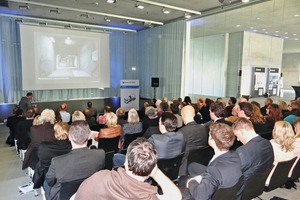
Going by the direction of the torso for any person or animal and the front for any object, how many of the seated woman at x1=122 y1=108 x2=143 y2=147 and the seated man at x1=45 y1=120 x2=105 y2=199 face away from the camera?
2

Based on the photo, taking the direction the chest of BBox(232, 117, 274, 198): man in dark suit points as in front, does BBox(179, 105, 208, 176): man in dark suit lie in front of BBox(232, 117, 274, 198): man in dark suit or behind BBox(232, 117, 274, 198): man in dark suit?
in front

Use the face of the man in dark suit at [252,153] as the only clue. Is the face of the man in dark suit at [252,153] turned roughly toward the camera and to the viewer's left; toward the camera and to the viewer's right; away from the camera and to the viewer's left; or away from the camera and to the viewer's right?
away from the camera and to the viewer's left

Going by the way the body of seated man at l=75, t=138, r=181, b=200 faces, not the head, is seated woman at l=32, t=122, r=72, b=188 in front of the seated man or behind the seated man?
in front

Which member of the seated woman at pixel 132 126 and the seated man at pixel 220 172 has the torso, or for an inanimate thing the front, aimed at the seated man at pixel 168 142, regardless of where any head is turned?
the seated man at pixel 220 172

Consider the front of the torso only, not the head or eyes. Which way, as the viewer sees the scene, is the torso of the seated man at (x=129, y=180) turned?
away from the camera

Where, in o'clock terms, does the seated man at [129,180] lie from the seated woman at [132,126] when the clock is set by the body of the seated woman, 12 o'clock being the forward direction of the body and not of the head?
The seated man is roughly at 6 o'clock from the seated woman.

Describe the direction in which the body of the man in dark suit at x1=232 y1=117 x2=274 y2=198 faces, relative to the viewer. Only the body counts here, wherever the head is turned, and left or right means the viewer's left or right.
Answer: facing away from the viewer and to the left of the viewer

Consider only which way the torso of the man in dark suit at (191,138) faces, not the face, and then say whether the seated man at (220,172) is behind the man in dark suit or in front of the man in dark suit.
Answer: behind

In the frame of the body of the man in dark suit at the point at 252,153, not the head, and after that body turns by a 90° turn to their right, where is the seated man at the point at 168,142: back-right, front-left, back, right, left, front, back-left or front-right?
back-left

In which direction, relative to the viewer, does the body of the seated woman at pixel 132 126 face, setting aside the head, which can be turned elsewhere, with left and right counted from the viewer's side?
facing away from the viewer

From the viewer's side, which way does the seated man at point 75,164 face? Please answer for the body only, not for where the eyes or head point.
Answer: away from the camera

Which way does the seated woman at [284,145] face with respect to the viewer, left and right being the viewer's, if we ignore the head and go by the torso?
facing away from the viewer and to the left of the viewer

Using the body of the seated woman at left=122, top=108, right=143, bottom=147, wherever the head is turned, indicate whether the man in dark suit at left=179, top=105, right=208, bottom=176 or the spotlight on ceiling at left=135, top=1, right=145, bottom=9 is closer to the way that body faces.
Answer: the spotlight on ceiling

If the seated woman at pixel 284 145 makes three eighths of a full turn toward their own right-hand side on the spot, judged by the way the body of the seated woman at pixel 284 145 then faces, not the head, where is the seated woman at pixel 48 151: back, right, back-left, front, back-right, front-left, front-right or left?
back-right
